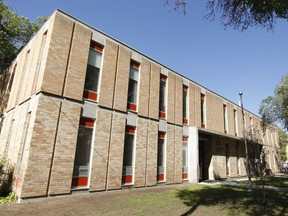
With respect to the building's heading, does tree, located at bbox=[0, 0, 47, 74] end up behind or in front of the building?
behind

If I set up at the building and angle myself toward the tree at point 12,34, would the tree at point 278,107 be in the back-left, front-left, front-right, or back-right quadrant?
back-right

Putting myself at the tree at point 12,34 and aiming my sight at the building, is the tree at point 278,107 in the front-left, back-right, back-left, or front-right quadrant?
front-left

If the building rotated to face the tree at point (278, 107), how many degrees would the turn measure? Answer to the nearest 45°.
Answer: approximately 90° to its left

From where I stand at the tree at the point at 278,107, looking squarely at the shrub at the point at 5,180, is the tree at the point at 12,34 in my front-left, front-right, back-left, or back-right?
front-right
